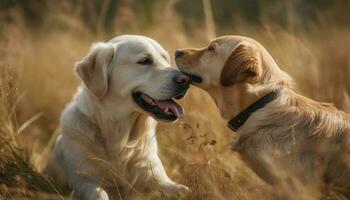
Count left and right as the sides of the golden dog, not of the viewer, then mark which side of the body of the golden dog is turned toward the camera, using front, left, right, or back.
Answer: left

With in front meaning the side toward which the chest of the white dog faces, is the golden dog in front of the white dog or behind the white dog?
in front

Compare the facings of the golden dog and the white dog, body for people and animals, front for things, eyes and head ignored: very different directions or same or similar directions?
very different directions

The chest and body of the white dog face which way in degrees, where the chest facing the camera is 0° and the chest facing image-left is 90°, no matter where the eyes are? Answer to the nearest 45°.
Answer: approximately 315°

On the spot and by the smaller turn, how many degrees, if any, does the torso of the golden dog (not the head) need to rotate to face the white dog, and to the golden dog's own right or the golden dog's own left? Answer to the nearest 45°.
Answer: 0° — it already faces it

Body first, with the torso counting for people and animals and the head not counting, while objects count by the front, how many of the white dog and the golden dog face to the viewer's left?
1
